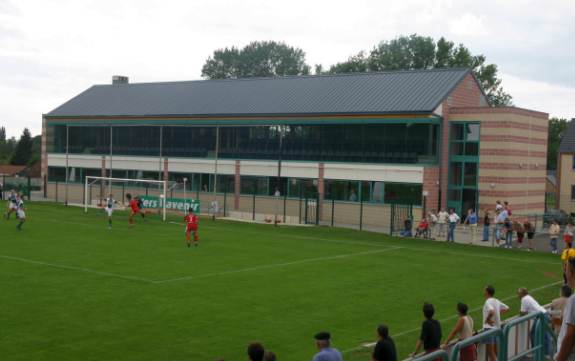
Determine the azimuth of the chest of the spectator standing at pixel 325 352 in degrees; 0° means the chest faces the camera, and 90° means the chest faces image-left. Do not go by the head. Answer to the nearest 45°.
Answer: approximately 135°

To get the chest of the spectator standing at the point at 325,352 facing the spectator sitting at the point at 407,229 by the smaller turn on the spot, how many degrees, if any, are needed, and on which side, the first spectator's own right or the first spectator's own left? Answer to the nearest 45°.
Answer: approximately 45° to the first spectator's own right

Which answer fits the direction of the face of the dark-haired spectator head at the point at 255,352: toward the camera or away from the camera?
away from the camera

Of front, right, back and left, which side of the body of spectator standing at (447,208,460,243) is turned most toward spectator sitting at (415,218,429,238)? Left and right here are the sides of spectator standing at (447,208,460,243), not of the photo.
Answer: right

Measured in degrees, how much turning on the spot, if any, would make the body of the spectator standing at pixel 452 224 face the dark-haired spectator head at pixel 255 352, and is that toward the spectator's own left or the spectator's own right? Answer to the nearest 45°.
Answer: approximately 45° to the spectator's own left

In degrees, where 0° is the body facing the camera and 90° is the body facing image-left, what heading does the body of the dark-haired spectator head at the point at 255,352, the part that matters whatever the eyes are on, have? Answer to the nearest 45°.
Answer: approximately 180°

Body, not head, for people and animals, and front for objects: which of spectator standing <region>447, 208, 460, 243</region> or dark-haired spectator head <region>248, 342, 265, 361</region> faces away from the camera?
dark-haired spectator head <region>248, 342, 265, 361</region>

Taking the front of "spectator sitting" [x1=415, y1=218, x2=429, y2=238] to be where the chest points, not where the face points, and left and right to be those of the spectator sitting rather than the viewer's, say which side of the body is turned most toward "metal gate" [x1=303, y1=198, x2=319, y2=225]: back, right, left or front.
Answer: right
